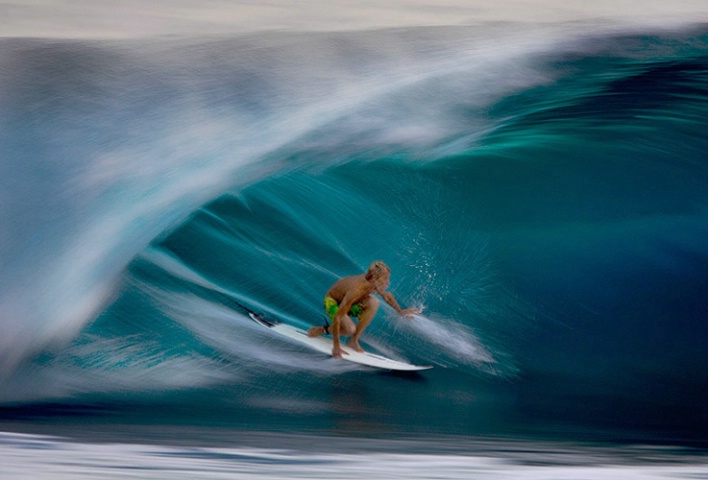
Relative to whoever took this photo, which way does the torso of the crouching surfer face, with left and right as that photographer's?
facing the viewer and to the right of the viewer
